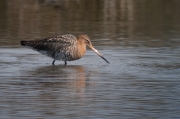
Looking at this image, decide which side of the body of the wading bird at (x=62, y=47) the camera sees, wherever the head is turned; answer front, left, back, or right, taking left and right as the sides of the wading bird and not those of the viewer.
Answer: right
